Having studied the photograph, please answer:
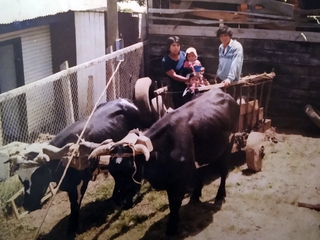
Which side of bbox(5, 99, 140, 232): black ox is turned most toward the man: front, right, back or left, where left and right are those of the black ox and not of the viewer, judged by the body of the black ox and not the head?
back

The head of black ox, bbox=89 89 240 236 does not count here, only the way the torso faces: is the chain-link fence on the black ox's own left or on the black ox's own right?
on the black ox's own right

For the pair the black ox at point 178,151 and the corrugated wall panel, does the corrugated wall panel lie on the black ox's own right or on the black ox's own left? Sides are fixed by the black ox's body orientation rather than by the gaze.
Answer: on the black ox's own right

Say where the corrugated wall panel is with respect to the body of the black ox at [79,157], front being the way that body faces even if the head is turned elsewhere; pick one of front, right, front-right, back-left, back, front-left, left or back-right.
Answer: back-right

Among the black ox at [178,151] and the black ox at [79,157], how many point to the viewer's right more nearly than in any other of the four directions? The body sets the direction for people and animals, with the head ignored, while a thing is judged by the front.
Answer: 0

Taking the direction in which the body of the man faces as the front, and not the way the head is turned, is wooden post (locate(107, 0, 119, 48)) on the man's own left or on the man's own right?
on the man's own right

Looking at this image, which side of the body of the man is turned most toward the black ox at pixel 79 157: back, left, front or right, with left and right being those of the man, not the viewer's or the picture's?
front

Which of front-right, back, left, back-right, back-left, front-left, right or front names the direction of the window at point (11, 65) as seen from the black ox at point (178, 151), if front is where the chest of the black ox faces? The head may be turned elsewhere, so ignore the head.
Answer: right

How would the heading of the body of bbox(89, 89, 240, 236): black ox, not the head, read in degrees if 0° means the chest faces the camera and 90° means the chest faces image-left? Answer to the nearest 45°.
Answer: approximately 45°

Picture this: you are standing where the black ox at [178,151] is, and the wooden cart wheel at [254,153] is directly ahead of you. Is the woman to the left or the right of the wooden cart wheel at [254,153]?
left

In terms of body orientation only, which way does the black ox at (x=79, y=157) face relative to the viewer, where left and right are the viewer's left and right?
facing the viewer and to the left of the viewer

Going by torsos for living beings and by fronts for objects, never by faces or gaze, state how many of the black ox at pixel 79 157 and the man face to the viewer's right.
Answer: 0

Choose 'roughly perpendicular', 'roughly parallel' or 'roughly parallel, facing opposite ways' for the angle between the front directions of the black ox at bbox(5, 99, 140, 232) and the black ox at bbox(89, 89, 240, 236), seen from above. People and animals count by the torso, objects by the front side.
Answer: roughly parallel
